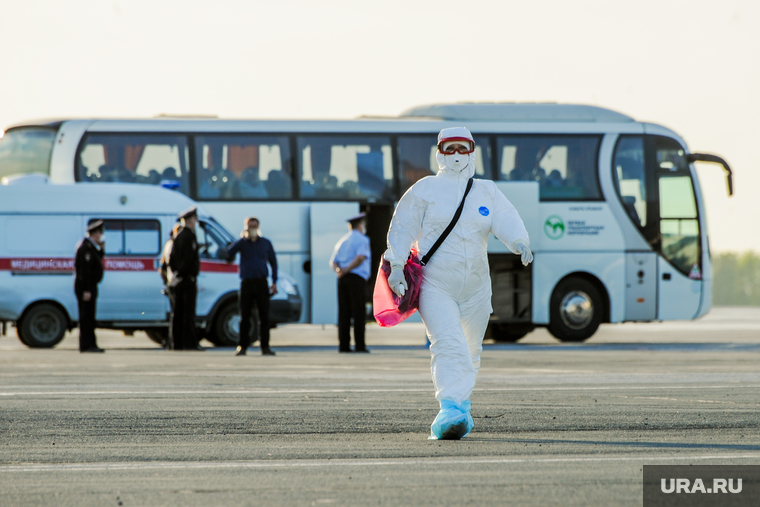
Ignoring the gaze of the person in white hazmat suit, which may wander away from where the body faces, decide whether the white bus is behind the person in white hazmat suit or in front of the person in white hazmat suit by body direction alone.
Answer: behind

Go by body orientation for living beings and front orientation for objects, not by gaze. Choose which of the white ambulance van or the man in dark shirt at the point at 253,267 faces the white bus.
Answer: the white ambulance van

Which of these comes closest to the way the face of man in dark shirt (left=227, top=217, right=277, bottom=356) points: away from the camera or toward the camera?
toward the camera

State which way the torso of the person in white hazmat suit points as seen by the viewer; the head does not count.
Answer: toward the camera

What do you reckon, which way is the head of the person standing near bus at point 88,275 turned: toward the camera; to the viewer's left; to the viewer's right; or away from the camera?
to the viewer's right

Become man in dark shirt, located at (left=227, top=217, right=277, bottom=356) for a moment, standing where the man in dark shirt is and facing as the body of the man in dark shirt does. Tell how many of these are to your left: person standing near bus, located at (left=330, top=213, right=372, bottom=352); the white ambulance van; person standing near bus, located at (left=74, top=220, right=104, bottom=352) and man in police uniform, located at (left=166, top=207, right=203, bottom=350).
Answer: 1

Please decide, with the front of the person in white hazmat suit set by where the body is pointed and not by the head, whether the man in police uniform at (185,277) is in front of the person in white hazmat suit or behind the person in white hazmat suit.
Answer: behind

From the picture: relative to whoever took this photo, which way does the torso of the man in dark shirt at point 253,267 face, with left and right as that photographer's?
facing the viewer

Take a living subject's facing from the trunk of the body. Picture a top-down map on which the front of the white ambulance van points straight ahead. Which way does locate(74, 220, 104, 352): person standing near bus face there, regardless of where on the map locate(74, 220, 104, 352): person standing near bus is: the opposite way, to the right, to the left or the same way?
the same way

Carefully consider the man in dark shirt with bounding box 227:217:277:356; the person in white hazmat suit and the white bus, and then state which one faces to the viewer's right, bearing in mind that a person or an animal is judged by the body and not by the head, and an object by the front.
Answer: the white bus

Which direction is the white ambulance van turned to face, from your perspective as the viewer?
facing to the right of the viewer

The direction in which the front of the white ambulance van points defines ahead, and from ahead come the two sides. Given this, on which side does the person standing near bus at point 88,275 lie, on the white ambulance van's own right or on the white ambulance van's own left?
on the white ambulance van's own right

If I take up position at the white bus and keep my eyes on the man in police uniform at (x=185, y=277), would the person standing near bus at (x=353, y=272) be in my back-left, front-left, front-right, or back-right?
front-left

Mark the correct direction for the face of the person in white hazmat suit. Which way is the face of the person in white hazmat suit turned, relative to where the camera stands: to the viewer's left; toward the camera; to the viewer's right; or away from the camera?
toward the camera

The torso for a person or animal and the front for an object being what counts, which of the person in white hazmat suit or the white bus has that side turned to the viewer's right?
the white bus

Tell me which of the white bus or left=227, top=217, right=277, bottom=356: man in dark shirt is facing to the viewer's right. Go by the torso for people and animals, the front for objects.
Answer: the white bus
